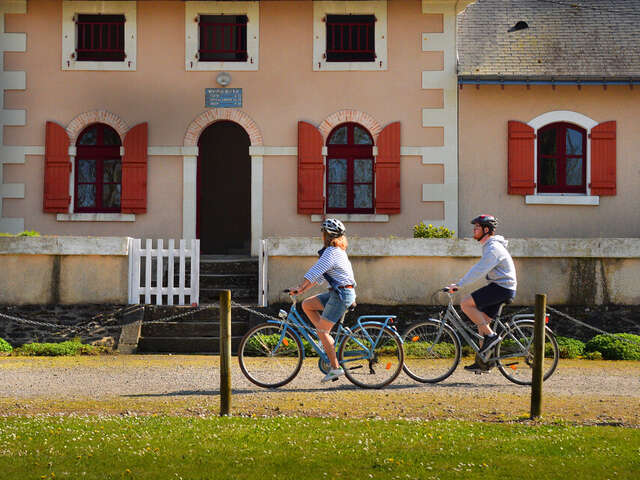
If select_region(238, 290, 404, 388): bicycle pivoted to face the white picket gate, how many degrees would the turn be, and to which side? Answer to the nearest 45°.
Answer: approximately 45° to its right

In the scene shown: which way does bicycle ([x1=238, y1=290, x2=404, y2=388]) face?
to the viewer's left

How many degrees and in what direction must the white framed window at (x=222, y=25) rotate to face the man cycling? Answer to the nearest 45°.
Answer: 0° — it already faces them

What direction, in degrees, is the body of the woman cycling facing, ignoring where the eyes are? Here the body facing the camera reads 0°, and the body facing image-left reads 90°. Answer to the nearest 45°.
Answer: approximately 90°

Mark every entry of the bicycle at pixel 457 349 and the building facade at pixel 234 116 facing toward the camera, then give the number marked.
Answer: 1

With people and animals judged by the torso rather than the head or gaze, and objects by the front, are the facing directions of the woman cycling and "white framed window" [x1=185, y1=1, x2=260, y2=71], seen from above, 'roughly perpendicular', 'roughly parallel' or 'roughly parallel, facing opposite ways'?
roughly perpendicular

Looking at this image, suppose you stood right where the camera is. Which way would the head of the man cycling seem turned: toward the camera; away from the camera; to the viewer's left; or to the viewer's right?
to the viewer's left

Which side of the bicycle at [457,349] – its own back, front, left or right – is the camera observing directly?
left

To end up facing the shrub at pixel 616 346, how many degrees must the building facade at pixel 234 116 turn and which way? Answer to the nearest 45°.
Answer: approximately 45° to its left

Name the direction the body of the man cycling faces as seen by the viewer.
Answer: to the viewer's left

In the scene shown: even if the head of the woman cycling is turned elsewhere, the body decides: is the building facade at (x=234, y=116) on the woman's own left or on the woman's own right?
on the woman's own right

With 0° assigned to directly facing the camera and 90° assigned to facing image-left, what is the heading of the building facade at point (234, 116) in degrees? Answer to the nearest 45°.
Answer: approximately 0°
